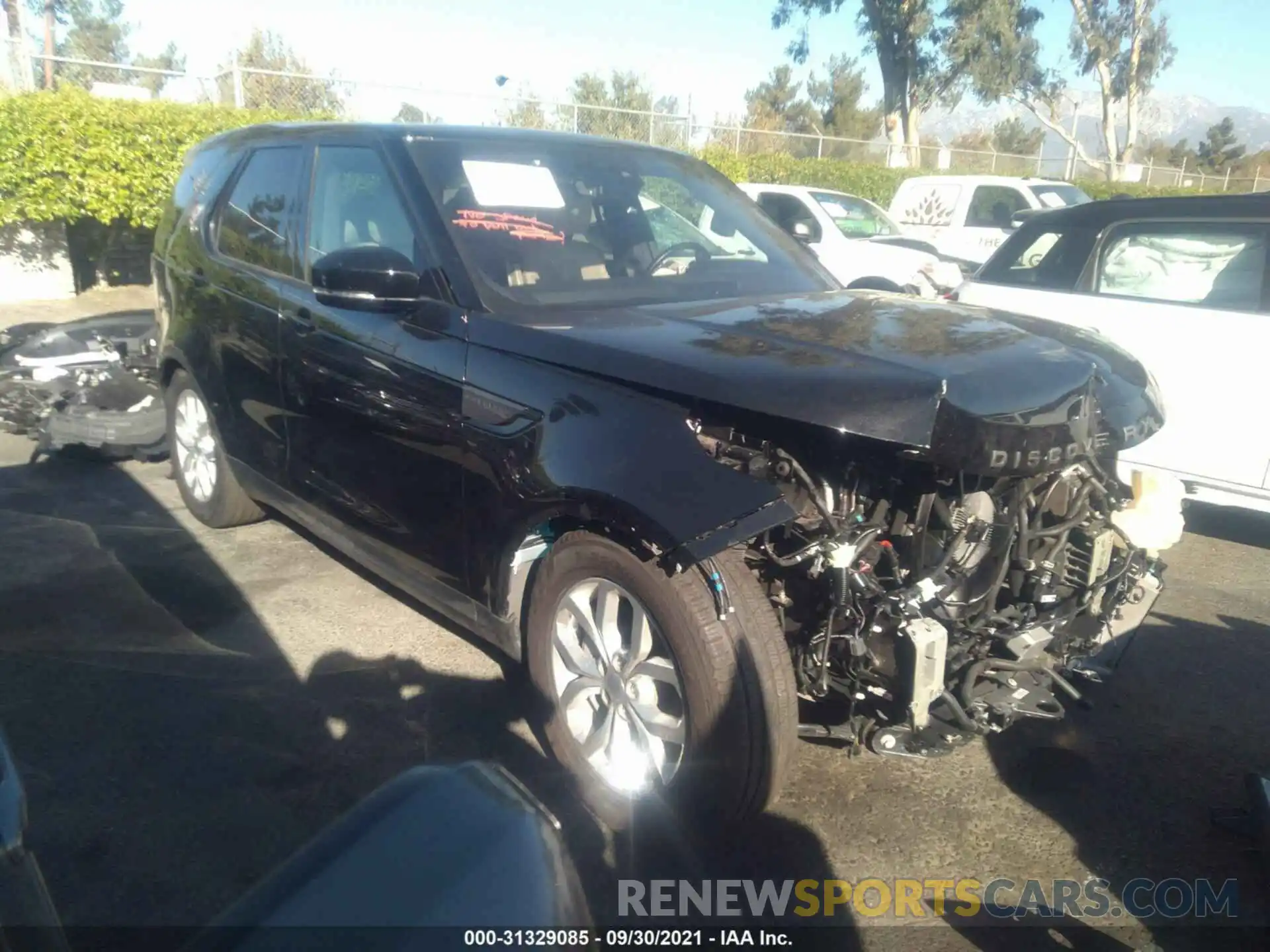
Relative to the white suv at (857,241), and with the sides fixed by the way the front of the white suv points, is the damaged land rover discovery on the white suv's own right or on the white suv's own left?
on the white suv's own right

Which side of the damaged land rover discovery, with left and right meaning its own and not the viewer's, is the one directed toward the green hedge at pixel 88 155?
back

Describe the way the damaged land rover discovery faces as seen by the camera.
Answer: facing the viewer and to the right of the viewer

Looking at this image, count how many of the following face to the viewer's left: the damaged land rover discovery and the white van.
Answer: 0

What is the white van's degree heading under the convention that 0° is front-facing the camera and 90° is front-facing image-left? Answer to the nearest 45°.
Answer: approximately 315°

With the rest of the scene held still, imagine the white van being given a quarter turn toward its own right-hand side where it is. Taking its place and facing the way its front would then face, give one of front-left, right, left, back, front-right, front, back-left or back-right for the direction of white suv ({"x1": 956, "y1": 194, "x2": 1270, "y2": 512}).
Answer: front-left

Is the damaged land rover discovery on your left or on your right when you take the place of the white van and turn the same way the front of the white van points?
on your right

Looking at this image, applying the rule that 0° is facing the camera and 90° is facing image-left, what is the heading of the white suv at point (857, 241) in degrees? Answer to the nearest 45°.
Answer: approximately 315°

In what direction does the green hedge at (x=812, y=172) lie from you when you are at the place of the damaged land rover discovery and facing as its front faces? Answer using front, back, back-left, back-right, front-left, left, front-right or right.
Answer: back-left

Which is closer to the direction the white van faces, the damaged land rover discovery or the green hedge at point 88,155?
the damaged land rover discovery

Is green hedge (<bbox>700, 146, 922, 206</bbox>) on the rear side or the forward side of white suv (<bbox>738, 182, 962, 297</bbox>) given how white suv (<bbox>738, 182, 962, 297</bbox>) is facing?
on the rear side

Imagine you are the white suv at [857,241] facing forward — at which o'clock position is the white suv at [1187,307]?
the white suv at [1187,307] is roughly at 1 o'clock from the white suv at [857,241].

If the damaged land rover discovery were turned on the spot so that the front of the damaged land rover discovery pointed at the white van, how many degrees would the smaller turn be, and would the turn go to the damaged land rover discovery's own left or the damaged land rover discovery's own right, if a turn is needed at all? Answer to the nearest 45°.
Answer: approximately 135° to the damaged land rover discovery's own left

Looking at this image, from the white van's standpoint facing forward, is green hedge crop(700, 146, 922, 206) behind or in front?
behind
